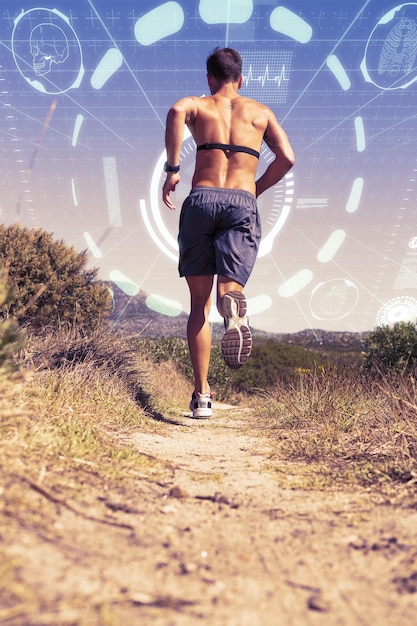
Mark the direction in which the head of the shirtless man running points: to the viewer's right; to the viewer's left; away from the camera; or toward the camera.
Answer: away from the camera

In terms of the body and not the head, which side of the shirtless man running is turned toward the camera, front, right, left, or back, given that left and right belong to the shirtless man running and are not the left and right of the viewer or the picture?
back

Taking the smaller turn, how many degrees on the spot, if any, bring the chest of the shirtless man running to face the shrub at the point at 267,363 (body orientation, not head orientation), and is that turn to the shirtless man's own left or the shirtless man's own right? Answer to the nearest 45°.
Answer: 0° — they already face it
